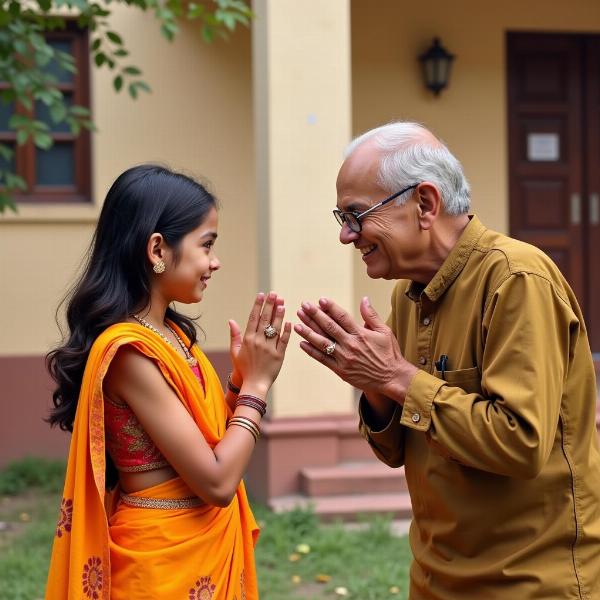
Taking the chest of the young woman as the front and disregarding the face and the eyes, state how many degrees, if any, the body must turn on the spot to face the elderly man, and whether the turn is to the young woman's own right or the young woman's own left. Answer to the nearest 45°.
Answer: approximately 45° to the young woman's own right

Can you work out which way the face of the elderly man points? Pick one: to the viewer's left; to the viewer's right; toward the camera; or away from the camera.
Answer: to the viewer's left

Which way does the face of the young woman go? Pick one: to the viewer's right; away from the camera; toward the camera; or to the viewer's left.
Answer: to the viewer's right

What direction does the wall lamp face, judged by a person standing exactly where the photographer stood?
facing the viewer

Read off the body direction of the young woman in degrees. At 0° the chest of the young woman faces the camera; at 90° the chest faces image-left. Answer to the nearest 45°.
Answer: approximately 270°

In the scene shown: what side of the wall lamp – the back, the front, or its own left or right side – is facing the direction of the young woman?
front

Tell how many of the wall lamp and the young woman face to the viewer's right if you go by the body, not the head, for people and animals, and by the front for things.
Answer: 1

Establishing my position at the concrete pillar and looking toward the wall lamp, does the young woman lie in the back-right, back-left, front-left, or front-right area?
back-right

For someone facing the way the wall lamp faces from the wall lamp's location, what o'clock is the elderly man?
The elderly man is roughly at 12 o'clock from the wall lamp.

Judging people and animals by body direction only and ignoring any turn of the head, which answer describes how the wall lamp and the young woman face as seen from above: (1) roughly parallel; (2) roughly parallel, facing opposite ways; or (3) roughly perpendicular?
roughly perpendicular
